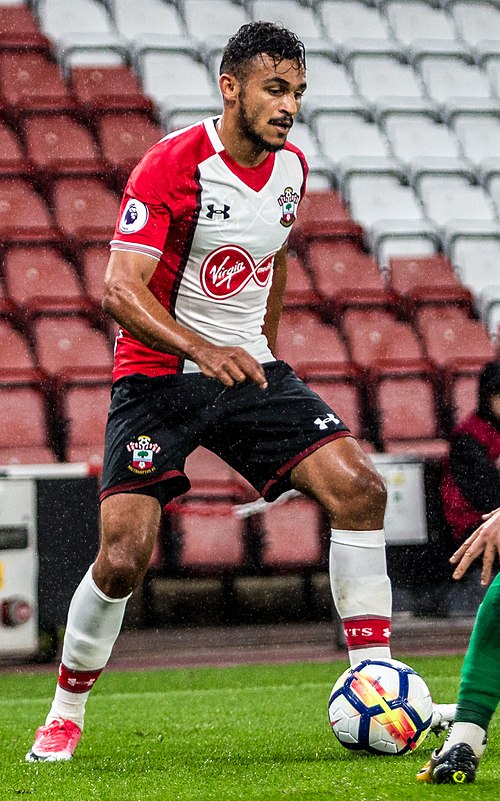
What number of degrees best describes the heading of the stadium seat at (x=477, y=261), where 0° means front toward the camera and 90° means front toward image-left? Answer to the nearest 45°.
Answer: approximately 0°

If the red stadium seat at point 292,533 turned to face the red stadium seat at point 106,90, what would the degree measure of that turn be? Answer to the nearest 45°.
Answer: approximately 135° to its right

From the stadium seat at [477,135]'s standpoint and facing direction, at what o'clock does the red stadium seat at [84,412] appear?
The red stadium seat is roughly at 1 o'clock from the stadium seat.

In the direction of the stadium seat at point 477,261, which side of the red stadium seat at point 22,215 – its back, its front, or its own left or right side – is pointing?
left

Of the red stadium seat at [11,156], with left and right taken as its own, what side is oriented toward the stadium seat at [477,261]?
left

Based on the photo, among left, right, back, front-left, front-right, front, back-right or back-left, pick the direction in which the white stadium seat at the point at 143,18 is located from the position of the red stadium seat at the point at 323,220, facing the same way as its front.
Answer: back-right

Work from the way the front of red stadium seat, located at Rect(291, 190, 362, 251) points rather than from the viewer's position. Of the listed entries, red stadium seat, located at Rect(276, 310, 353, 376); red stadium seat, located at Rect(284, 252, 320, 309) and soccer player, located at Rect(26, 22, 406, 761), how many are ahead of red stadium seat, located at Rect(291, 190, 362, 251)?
3

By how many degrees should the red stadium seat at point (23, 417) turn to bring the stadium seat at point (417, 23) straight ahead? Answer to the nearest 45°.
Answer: approximately 135° to its left
